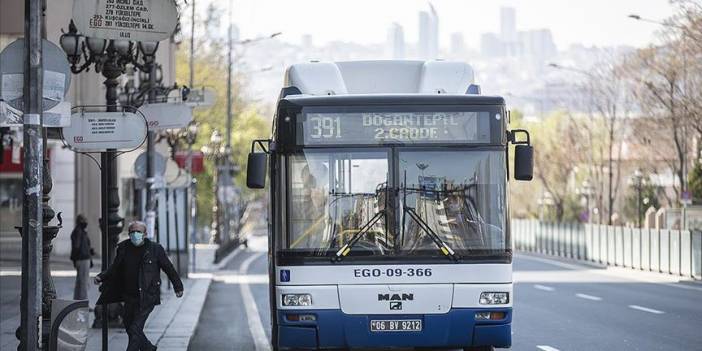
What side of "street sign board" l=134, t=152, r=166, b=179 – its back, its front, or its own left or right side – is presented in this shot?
back

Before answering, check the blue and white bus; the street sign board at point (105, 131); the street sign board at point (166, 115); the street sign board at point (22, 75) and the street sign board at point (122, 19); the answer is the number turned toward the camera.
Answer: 4

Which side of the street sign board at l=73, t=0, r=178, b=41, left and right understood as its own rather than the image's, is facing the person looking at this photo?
front

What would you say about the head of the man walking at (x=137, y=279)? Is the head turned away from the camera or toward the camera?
toward the camera

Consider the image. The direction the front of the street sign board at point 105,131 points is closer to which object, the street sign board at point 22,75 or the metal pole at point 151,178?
the street sign board

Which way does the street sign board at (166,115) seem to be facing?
toward the camera

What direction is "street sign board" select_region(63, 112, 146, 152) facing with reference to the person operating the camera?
facing the viewer

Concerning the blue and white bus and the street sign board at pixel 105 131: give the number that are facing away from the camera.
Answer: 0

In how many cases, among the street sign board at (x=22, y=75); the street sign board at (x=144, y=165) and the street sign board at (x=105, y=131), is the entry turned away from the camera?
2
